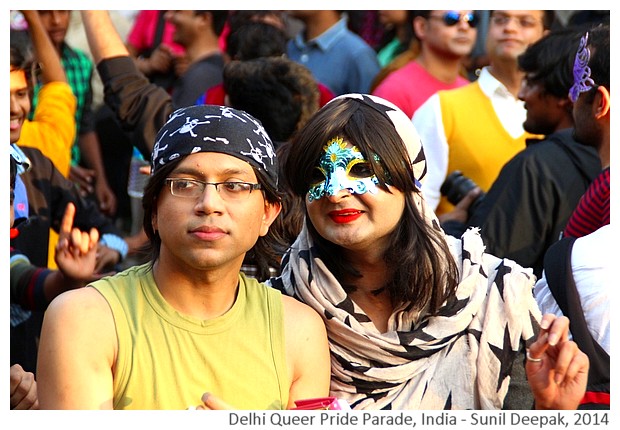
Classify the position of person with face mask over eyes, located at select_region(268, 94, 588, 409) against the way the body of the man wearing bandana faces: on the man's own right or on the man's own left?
on the man's own left

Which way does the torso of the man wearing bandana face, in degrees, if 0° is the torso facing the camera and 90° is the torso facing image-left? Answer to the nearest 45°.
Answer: approximately 0°
